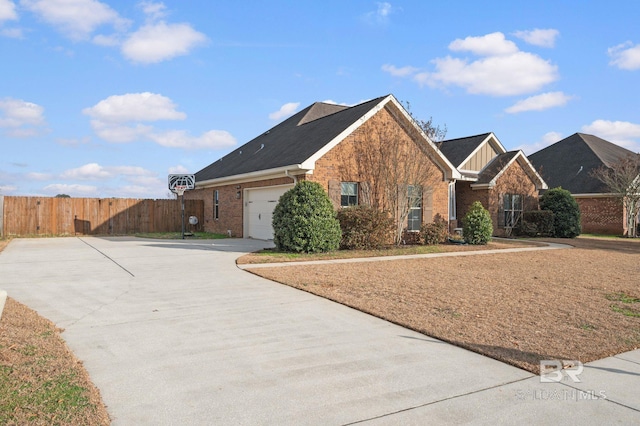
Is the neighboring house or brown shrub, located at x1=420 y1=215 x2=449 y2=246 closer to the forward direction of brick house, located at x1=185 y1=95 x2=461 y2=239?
the brown shrub

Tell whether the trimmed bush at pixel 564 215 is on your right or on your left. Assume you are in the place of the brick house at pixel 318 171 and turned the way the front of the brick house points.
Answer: on your left

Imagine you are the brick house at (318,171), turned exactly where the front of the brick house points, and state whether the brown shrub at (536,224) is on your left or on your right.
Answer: on your left

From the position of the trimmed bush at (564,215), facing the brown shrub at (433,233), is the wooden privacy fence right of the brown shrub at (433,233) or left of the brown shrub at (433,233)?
right

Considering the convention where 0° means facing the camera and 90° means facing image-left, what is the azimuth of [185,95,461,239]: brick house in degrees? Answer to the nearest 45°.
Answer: approximately 315°

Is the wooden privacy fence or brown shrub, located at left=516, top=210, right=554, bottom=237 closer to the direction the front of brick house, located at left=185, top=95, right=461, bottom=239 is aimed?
the brown shrub

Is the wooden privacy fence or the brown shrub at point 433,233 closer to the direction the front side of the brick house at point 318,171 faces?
the brown shrub

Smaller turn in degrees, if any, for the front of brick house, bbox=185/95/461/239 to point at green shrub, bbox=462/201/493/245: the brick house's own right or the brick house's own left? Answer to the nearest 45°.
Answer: approximately 45° to the brick house's own left

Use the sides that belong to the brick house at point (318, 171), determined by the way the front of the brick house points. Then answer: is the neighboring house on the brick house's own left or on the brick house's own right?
on the brick house's own left

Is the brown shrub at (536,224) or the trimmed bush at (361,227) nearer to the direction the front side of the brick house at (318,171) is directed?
the trimmed bush

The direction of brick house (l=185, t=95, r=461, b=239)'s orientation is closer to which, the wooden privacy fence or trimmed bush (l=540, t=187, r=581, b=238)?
the trimmed bush

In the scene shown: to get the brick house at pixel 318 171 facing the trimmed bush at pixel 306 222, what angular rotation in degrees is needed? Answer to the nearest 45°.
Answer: approximately 45° to its right
